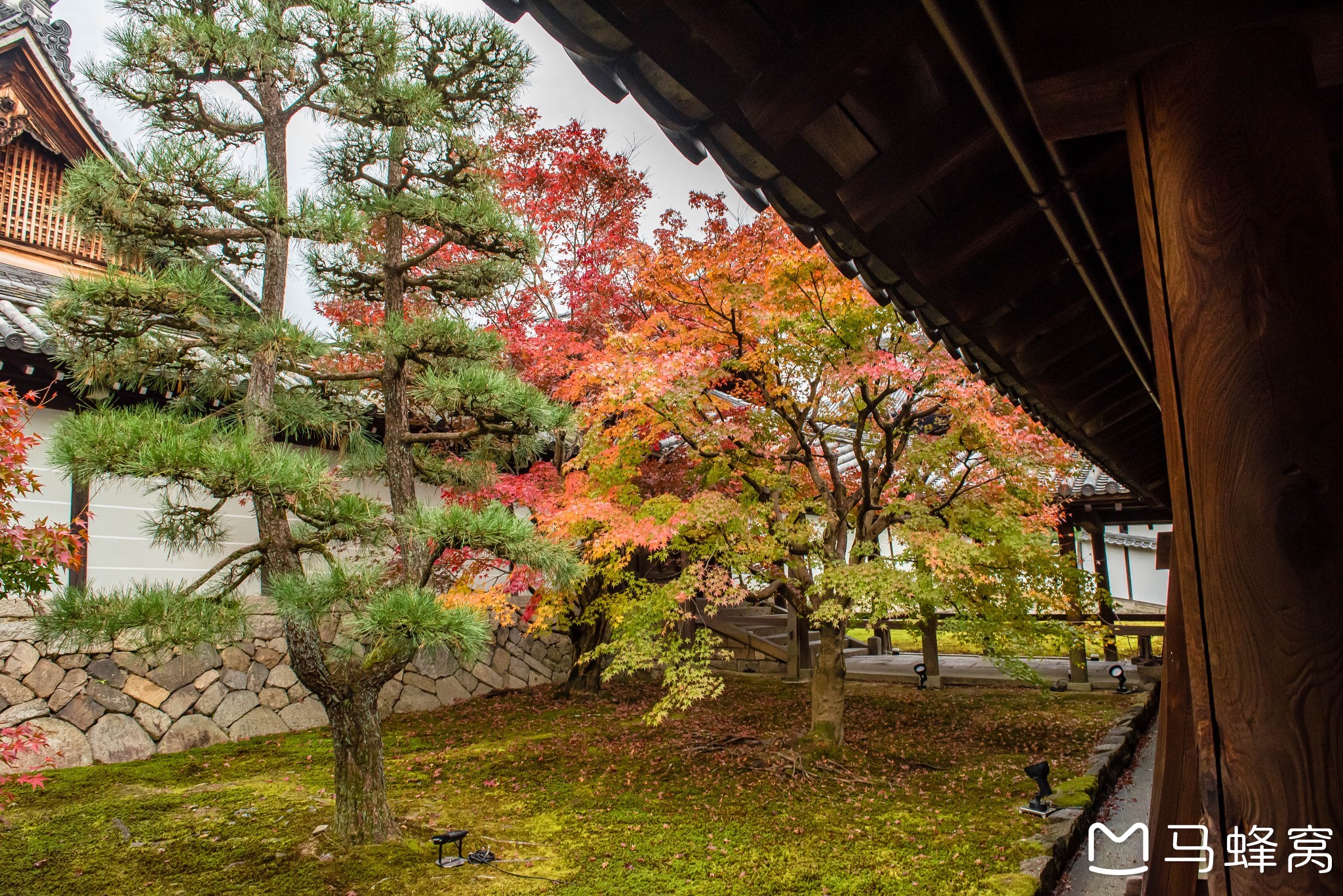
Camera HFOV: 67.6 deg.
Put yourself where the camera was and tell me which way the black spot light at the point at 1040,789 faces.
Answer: facing to the left of the viewer

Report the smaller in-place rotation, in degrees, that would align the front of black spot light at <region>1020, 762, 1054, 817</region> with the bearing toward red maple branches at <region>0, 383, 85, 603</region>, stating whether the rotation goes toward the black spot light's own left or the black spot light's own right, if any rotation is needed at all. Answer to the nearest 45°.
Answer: approximately 45° to the black spot light's own left

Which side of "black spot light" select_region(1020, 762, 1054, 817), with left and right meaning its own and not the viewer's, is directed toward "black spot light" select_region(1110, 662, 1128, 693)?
right

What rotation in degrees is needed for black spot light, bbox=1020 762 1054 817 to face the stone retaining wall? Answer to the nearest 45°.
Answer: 0° — it already faces it
